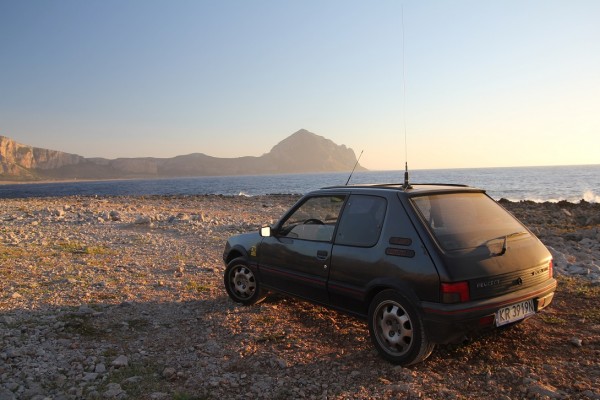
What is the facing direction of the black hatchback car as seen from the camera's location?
facing away from the viewer and to the left of the viewer
